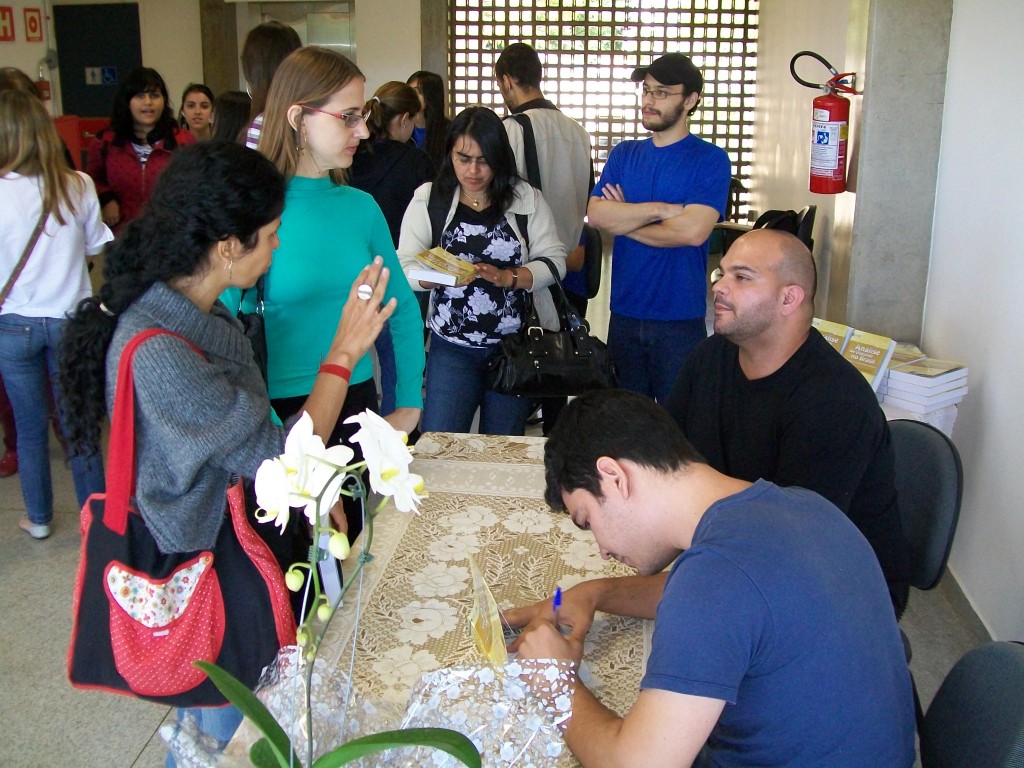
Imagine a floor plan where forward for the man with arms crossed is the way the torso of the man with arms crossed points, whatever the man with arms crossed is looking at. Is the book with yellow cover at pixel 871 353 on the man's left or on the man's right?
on the man's left

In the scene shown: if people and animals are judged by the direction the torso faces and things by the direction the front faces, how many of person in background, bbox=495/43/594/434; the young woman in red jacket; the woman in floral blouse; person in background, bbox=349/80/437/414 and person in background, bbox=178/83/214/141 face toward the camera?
3

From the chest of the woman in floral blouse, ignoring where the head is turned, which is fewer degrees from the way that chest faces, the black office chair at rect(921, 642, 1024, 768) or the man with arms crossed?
the black office chair

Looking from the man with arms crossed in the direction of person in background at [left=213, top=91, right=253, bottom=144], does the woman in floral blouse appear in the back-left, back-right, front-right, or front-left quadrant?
front-left

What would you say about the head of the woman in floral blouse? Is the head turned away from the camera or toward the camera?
toward the camera

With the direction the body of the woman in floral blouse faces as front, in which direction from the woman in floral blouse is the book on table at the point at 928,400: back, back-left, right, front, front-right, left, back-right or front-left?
left

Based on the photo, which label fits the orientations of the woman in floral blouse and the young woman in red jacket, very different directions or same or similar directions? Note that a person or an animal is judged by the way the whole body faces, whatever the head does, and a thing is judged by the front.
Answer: same or similar directions

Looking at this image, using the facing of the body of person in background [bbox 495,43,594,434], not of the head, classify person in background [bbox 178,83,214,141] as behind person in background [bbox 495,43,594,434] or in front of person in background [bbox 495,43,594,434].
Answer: in front

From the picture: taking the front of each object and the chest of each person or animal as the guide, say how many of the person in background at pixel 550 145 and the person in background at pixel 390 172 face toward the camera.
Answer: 0

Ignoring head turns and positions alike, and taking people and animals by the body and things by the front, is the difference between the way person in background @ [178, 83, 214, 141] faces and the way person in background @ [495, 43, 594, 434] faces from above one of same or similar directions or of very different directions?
very different directions

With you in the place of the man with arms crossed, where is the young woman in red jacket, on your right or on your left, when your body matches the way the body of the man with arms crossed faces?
on your right

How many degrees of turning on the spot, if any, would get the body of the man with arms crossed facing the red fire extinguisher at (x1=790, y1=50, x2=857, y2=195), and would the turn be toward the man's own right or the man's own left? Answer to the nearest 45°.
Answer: approximately 180°

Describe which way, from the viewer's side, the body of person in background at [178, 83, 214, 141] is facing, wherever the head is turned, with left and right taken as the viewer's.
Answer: facing the viewer

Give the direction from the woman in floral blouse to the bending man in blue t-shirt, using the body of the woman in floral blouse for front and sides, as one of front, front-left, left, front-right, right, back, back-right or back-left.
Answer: front

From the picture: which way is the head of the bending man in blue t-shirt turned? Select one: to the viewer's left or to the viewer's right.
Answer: to the viewer's left

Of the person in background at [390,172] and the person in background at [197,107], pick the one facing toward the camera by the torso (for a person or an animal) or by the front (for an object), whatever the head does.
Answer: the person in background at [197,107]

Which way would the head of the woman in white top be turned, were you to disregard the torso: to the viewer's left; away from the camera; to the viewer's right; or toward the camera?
away from the camera

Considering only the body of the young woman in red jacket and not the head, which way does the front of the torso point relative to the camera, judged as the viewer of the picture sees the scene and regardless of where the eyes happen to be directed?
toward the camera
